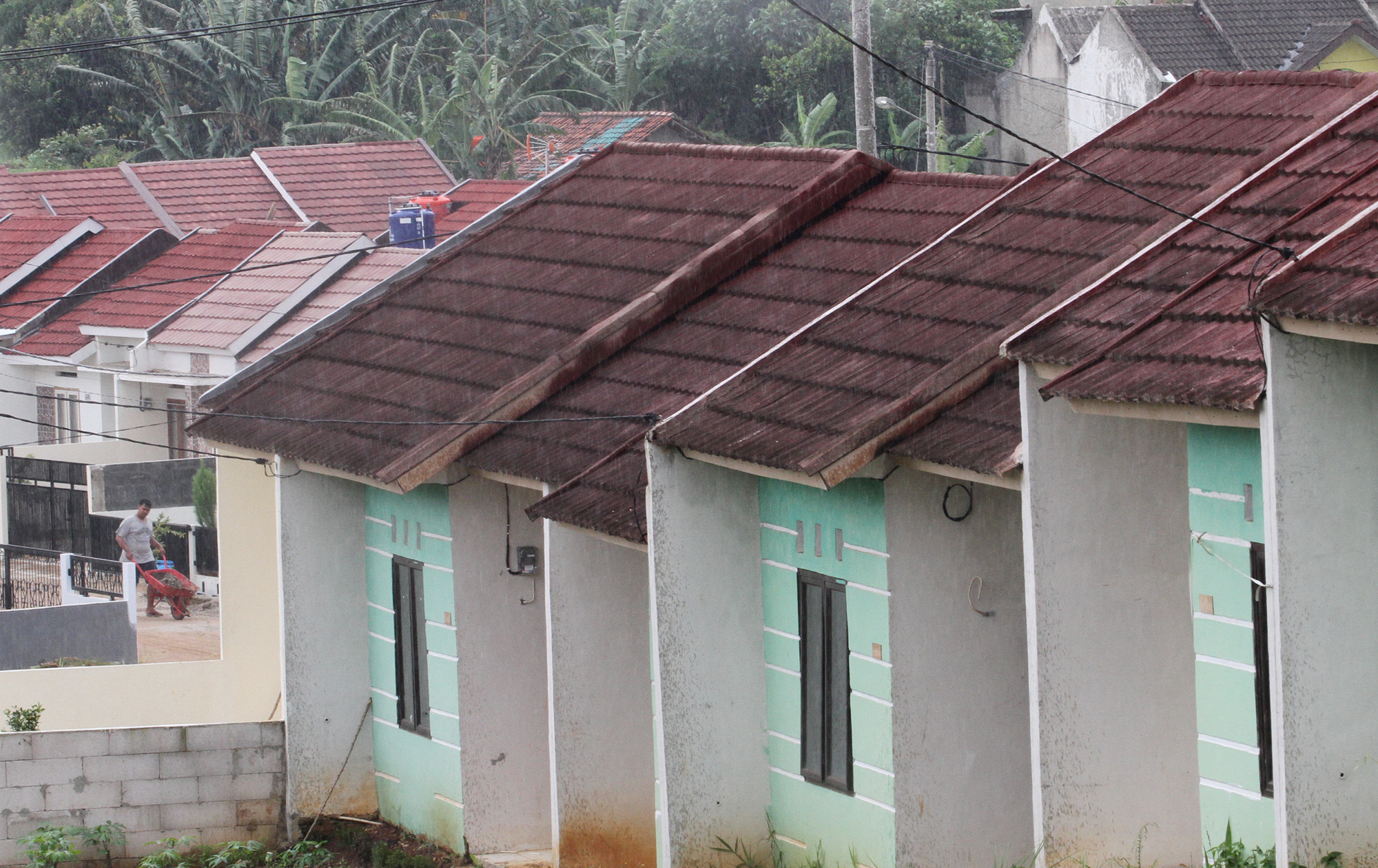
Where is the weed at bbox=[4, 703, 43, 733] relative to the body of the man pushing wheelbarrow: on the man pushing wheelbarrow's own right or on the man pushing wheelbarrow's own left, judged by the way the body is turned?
on the man pushing wheelbarrow's own right

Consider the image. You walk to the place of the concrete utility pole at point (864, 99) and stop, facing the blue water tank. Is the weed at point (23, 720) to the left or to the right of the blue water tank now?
left

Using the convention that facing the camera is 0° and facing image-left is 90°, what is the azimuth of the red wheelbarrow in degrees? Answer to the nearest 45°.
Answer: approximately 315°

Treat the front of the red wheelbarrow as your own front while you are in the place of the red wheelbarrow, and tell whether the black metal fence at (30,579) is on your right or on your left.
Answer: on your right

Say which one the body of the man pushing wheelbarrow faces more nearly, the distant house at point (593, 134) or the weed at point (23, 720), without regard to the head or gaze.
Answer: the weed

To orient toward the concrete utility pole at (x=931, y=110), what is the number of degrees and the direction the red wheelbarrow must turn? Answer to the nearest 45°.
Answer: approximately 90° to its left
